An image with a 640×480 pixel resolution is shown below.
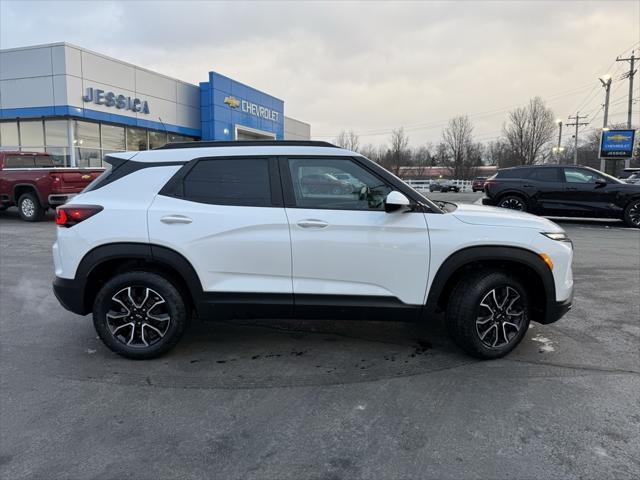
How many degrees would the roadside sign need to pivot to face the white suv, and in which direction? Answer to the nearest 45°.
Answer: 0° — it already faces it

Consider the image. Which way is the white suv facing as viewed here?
to the viewer's right

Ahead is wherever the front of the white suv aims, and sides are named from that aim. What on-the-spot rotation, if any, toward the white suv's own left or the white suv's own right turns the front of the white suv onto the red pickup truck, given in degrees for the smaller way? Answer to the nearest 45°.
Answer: approximately 135° to the white suv's own left

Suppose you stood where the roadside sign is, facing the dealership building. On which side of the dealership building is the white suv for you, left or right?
left

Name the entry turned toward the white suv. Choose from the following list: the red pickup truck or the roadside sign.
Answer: the roadside sign

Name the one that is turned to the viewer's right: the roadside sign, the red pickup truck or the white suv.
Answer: the white suv

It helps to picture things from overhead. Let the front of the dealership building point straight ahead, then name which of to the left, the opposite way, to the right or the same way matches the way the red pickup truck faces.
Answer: the opposite way

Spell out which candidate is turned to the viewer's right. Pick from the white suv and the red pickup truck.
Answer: the white suv

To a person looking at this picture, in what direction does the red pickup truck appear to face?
facing away from the viewer and to the left of the viewer

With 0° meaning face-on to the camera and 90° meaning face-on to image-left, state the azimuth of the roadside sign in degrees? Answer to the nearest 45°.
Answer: approximately 0°

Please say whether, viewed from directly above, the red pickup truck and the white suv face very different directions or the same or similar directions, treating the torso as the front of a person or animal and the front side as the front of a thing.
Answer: very different directions
